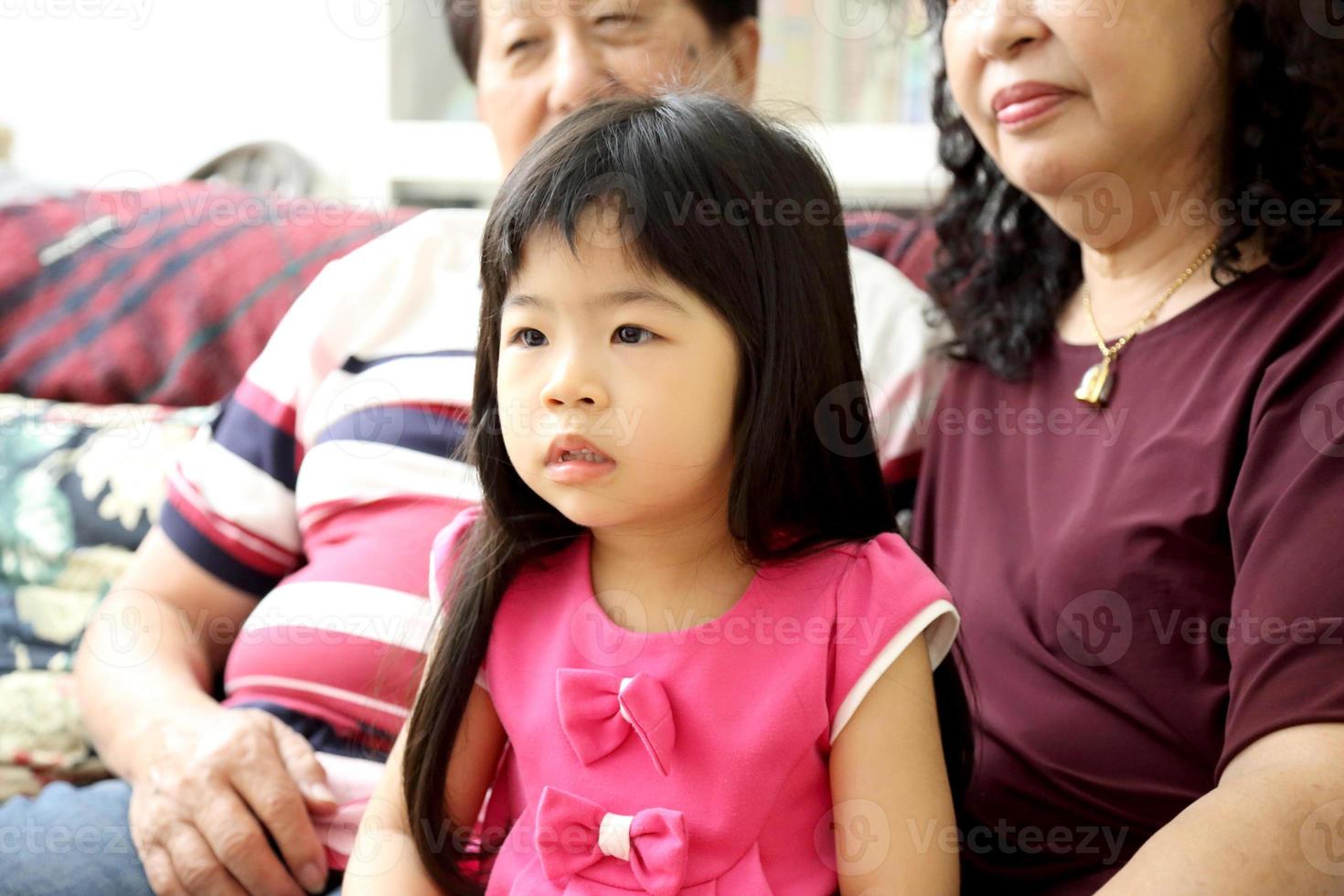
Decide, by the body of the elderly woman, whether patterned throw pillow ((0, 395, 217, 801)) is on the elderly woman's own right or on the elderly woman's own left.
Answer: on the elderly woman's own right

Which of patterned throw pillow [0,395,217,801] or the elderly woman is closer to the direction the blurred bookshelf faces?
the elderly woman

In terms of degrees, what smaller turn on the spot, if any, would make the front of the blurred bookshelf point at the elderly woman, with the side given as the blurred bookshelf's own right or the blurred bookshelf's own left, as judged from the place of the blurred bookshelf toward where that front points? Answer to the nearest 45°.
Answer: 0° — it already faces them

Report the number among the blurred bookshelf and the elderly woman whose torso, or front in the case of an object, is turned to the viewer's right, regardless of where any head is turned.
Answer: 0

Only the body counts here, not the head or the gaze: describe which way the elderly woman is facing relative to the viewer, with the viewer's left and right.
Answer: facing the viewer and to the left of the viewer

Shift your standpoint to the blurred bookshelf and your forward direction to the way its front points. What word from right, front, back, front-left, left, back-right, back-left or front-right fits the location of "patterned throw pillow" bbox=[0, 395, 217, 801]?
front-right

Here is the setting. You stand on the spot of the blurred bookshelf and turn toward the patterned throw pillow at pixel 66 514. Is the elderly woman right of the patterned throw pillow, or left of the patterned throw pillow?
left

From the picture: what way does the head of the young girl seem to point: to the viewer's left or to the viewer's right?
to the viewer's left

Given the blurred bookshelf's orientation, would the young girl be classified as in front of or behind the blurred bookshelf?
in front

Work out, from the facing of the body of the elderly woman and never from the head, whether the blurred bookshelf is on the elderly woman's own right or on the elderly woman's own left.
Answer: on the elderly woman's own right

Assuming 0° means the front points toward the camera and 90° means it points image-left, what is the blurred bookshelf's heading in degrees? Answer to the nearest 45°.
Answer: approximately 0°

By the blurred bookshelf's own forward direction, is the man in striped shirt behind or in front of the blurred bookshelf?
in front
